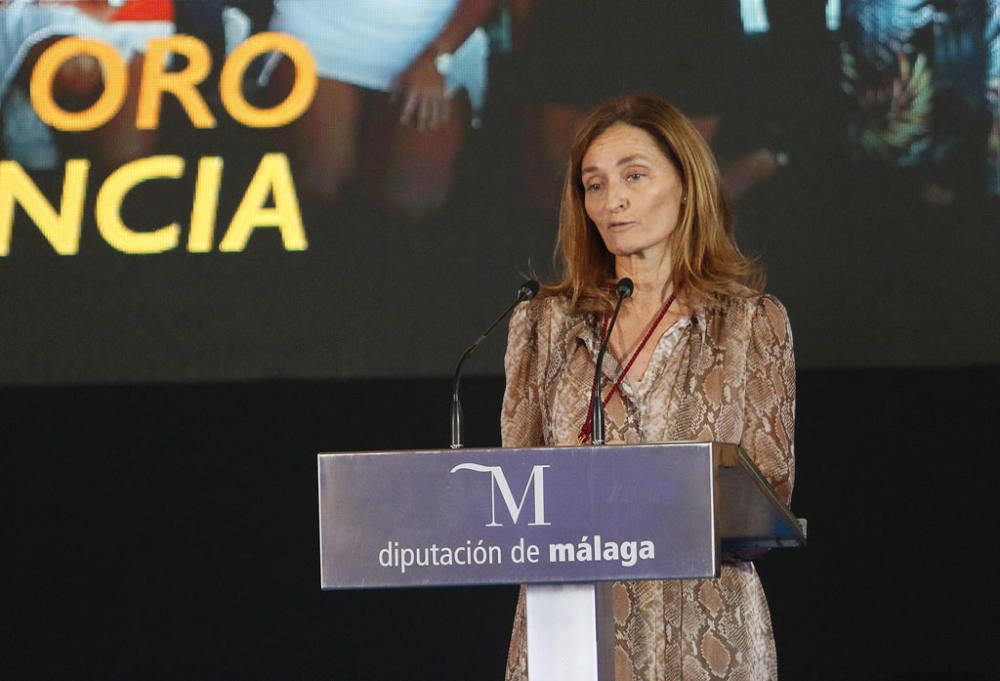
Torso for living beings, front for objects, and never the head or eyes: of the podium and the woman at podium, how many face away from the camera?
0

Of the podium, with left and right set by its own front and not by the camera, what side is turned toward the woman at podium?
back

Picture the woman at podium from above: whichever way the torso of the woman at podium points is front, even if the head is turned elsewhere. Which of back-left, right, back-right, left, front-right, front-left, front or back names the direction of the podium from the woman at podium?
front-left

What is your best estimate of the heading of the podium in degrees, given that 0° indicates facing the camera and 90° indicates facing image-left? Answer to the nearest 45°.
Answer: approximately 0°

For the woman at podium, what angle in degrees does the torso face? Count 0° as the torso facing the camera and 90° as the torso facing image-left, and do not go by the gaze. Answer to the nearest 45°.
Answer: approximately 45°
